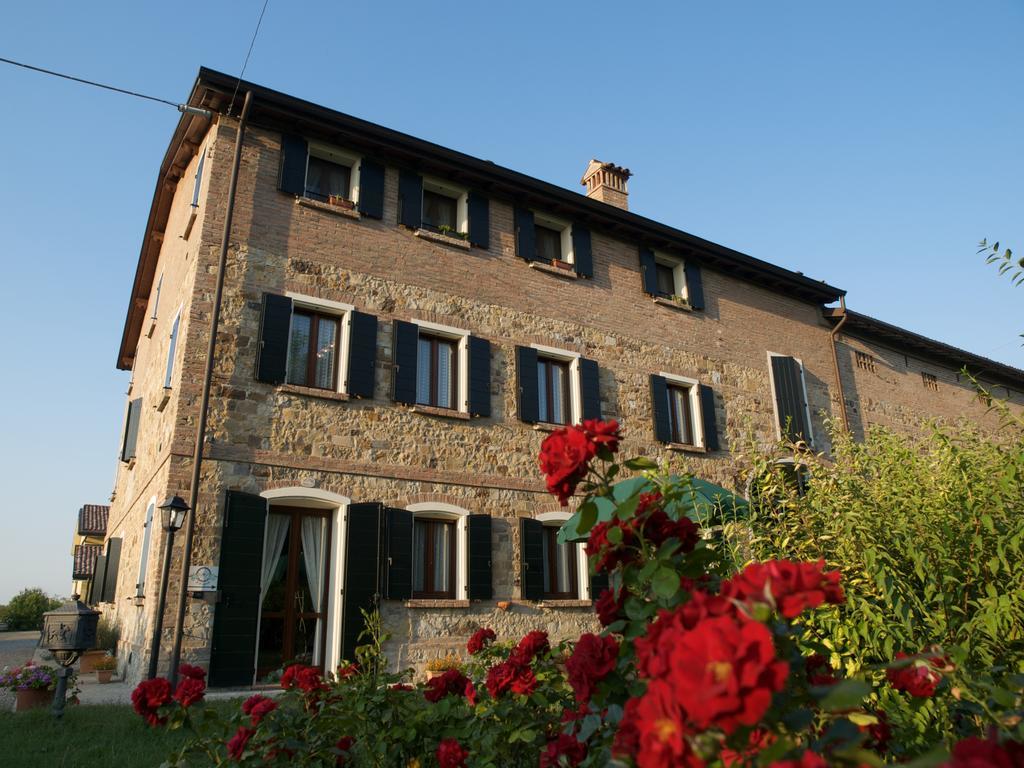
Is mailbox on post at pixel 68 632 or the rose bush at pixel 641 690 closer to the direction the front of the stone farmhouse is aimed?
the rose bush

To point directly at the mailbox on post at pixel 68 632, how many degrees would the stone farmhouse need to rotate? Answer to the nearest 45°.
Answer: approximately 90° to its right

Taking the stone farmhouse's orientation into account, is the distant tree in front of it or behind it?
behind

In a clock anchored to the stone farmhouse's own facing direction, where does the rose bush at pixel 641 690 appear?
The rose bush is roughly at 1 o'clock from the stone farmhouse.

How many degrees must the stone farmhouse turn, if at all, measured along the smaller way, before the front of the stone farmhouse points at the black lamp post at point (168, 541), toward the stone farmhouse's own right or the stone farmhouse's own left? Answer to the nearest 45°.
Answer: approximately 90° to the stone farmhouse's own right

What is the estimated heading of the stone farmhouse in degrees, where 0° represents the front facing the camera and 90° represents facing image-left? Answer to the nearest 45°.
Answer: approximately 315°
